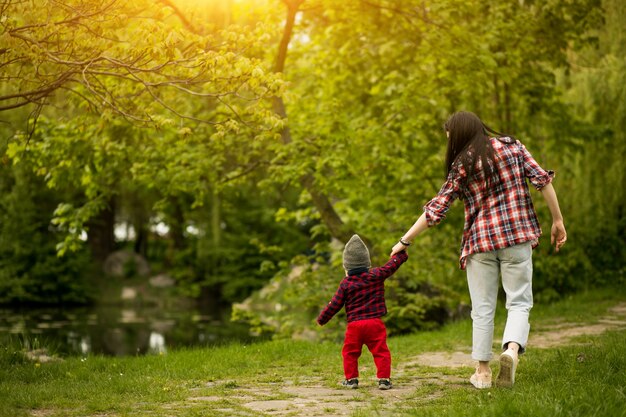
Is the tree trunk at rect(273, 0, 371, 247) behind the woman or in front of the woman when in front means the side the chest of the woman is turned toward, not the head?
in front

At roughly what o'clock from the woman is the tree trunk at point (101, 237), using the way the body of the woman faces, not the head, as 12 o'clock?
The tree trunk is roughly at 11 o'clock from the woman.

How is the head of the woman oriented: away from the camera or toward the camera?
away from the camera

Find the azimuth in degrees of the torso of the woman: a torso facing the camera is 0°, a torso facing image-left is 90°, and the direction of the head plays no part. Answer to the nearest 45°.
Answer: approximately 180°

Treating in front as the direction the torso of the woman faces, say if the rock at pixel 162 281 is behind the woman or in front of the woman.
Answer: in front

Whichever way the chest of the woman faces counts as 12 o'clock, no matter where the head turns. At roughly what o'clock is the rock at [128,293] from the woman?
The rock is roughly at 11 o'clock from the woman.
